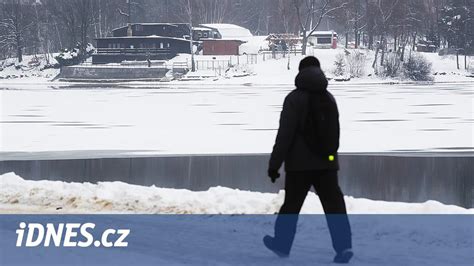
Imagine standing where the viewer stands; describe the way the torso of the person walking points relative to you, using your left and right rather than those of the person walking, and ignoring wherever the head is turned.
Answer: facing away from the viewer and to the left of the viewer
